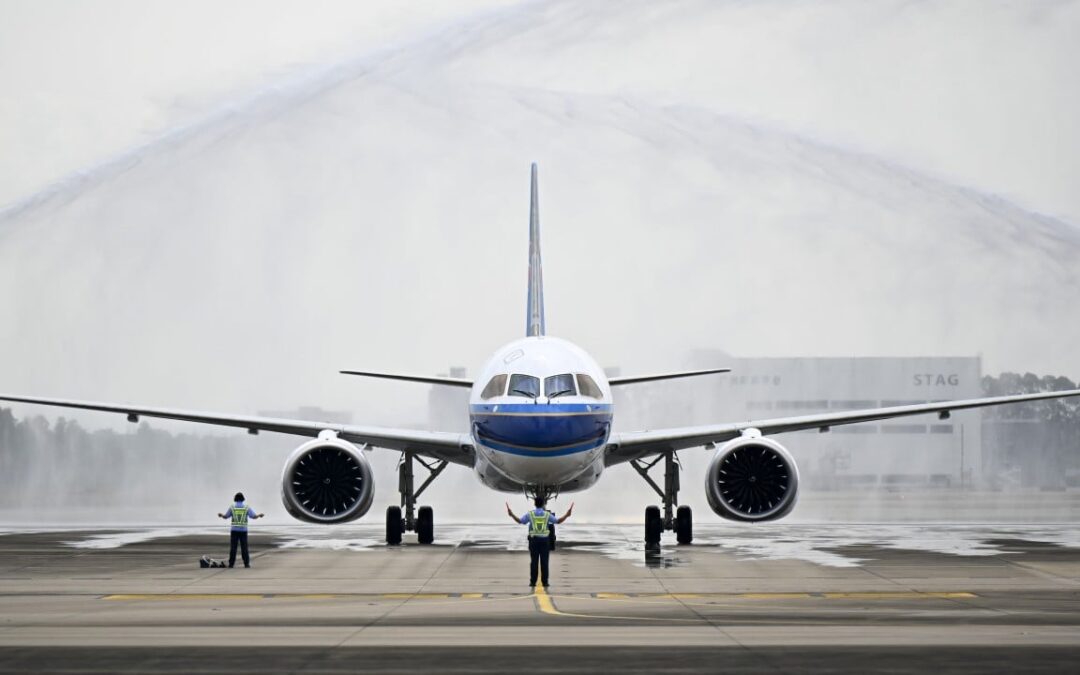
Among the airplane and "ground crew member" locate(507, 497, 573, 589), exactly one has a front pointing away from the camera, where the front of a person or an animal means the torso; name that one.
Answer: the ground crew member

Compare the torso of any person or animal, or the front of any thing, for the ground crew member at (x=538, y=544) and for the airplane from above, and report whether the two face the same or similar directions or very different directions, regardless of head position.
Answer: very different directions

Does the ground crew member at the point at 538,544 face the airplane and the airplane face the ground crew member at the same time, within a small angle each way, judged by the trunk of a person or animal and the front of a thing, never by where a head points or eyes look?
yes

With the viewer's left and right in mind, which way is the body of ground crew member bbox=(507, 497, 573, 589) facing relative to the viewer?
facing away from the viewer

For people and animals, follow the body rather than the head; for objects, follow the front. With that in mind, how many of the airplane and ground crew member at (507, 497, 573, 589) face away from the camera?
1

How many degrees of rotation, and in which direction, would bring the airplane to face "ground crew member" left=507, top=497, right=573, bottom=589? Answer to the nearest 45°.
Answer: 0° — it already faces them

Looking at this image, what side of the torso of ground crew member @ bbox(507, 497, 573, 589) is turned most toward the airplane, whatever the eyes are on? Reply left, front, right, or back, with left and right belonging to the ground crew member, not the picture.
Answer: front
